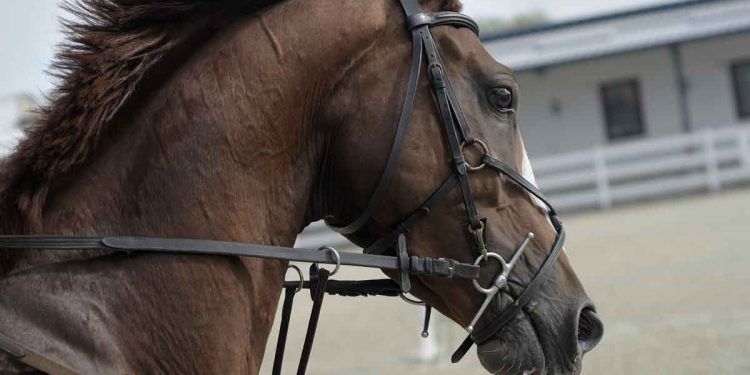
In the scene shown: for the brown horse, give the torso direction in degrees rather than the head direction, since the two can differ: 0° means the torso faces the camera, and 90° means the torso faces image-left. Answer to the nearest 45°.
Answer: approximately 270°

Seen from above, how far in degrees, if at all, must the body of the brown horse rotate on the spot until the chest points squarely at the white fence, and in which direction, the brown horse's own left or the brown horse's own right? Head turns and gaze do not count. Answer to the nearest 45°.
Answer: approximately 45° to the brown horse's own left

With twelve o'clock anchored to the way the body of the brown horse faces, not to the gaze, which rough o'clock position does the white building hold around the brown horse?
The white building is roughly at 10 o'clock from the brown horse.
